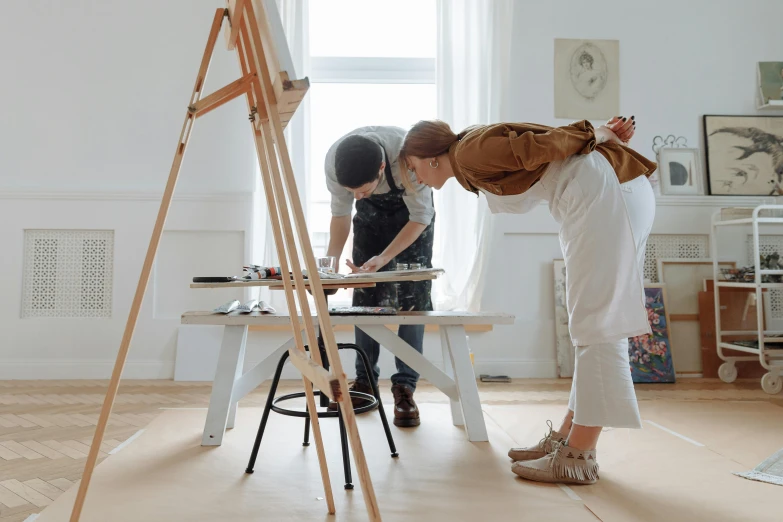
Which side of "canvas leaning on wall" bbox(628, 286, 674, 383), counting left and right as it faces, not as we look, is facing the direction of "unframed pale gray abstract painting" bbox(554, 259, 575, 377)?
right

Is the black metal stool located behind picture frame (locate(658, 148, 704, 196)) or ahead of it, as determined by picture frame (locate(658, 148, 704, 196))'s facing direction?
ahead

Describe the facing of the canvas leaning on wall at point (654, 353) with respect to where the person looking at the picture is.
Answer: facing the viewer

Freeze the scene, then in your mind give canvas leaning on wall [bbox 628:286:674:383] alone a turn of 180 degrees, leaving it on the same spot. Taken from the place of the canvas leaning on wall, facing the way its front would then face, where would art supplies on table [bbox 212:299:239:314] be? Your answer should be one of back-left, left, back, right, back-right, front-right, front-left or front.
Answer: back-left

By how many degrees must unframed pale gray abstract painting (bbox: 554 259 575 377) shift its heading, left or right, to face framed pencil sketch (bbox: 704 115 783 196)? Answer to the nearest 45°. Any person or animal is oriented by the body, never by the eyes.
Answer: approximately 135° to its left

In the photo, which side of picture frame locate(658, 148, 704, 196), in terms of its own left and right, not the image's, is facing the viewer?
front

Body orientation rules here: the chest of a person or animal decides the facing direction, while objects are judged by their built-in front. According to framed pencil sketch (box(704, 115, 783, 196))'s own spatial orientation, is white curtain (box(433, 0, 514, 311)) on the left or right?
on its right

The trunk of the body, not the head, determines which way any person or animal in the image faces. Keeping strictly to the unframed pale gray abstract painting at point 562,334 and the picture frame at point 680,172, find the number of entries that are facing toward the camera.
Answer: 2

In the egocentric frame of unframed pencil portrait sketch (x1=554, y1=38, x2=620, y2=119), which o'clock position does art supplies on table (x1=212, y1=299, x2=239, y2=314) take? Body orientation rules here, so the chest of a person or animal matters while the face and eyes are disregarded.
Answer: The art supplies on table is roughly at 1 o'clock from the unframed pencil portrait sketch.
